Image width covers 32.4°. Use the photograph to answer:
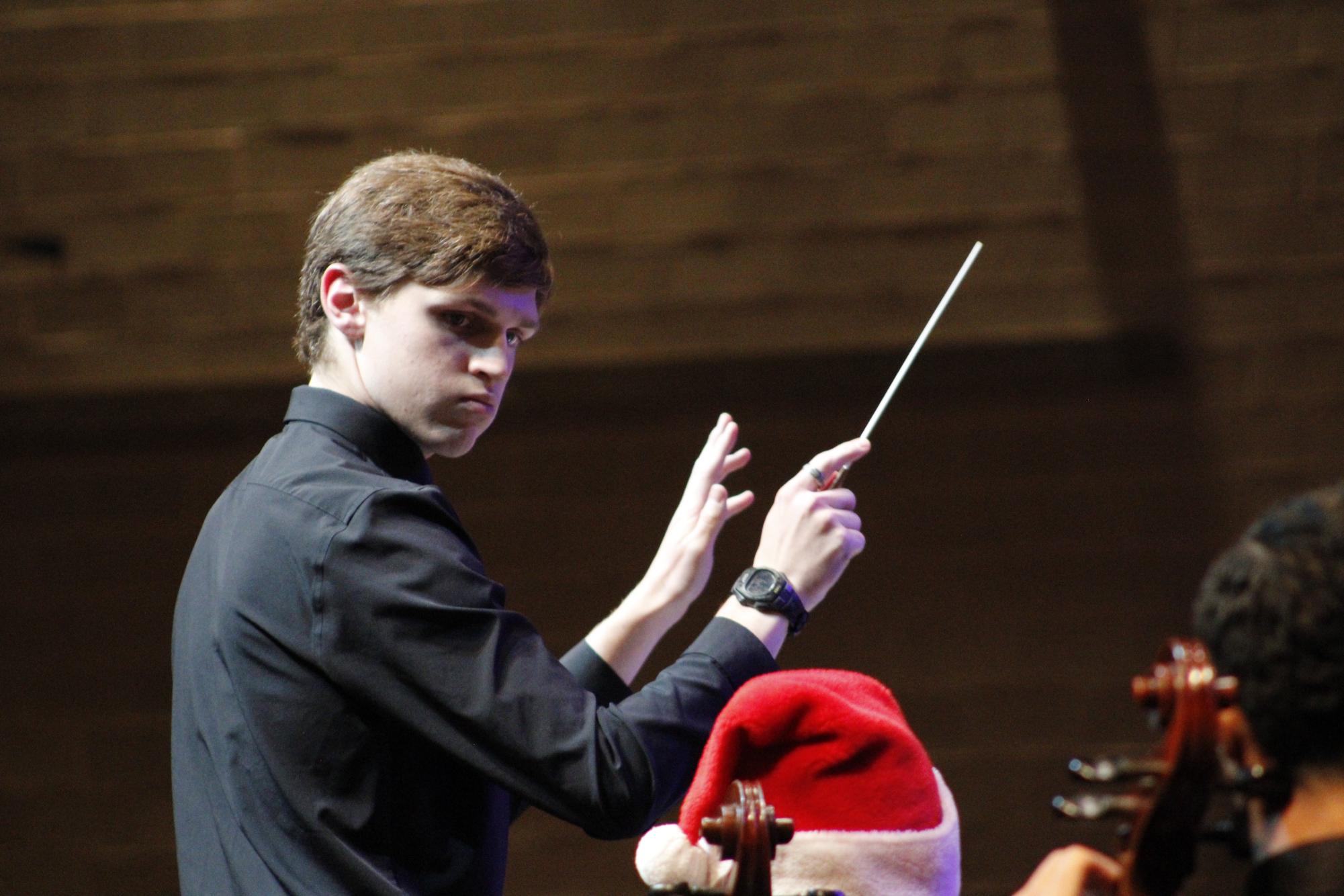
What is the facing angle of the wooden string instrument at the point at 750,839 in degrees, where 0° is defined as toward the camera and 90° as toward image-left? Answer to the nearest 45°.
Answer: approximately 180°

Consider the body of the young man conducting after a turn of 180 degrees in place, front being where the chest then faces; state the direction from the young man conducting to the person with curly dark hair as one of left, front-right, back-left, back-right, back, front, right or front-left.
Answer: back-left

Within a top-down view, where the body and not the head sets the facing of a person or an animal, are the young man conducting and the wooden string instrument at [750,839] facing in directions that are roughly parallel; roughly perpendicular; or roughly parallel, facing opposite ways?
roughly perpendicular

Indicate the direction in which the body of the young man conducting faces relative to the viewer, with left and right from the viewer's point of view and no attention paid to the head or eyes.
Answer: facing to the right of the viewer
